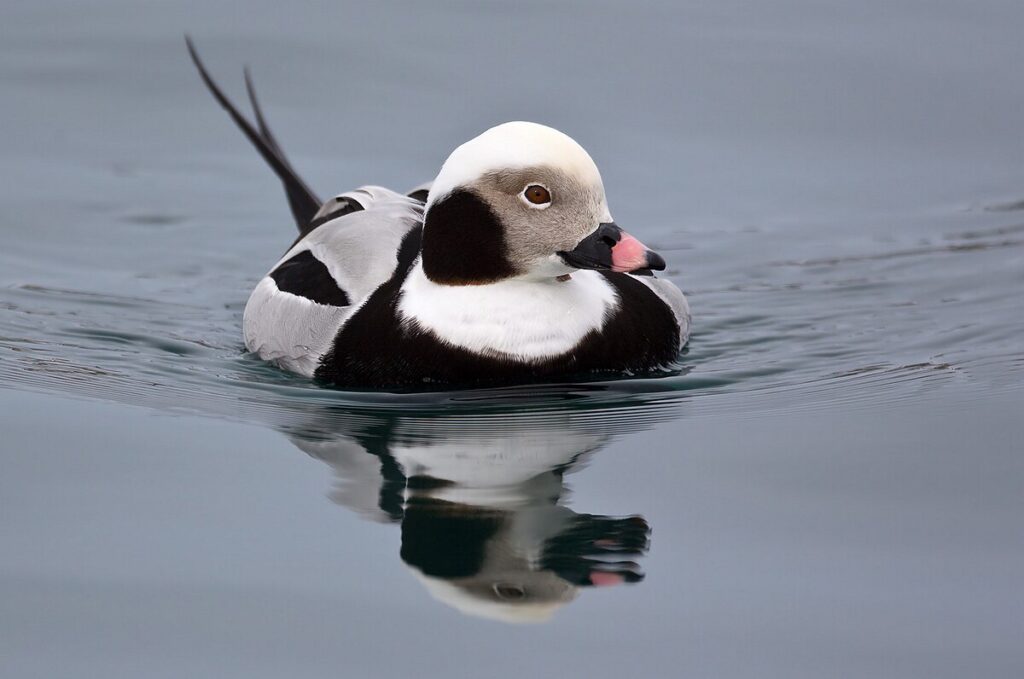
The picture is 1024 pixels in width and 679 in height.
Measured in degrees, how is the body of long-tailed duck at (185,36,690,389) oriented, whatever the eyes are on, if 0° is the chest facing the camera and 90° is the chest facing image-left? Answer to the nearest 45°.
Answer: approximately 315°
